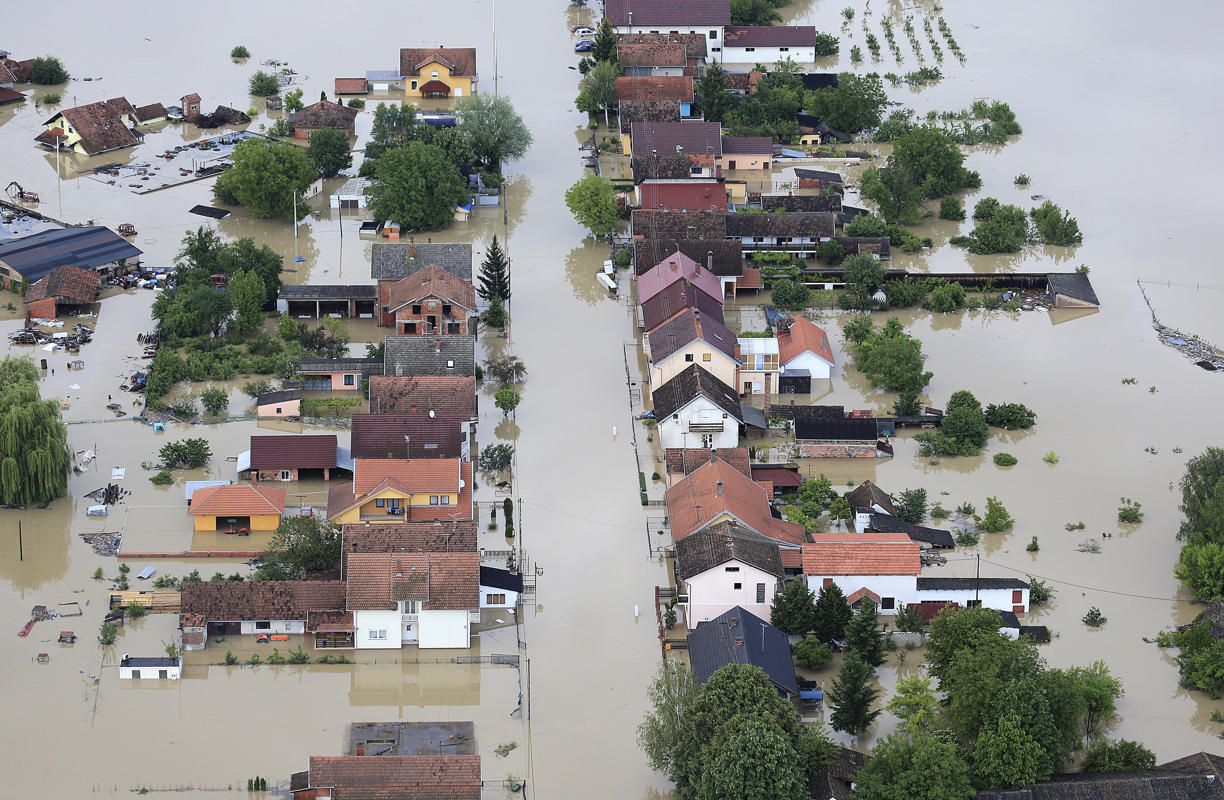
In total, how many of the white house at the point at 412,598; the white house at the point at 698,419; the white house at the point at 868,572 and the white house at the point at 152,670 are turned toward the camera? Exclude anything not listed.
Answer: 4

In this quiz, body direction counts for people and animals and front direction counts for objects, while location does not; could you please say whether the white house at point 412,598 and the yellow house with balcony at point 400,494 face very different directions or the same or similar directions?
same or similar directions

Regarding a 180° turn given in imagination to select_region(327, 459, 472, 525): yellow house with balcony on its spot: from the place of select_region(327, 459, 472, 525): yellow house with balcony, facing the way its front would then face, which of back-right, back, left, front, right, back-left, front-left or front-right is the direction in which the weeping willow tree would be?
left

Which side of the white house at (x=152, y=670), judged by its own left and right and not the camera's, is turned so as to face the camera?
front

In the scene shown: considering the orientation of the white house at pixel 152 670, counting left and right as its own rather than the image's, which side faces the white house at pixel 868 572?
left

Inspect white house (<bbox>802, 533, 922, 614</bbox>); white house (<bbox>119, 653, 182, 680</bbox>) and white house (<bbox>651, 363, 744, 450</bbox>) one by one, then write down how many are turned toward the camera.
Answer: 3

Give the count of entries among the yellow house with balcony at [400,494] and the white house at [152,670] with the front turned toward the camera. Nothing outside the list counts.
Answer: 2

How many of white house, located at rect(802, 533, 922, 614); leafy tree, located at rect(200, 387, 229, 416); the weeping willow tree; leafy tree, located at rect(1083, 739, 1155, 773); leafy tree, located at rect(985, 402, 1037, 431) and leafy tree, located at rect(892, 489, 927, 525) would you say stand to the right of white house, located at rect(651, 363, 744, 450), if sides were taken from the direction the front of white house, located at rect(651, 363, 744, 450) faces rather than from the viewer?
2

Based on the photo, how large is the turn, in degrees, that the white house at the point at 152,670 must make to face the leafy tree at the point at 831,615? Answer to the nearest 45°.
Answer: approximately 90° to its left

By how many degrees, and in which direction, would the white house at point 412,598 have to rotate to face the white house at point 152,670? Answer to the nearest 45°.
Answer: approximately 90° to its right

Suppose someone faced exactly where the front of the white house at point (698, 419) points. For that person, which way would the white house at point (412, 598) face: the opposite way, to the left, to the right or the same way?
the same way

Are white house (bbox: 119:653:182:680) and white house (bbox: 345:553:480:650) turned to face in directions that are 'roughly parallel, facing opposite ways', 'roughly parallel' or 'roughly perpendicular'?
roughly parallel

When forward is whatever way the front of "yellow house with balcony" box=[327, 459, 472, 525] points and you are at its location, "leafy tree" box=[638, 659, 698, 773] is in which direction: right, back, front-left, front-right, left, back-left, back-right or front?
front-left

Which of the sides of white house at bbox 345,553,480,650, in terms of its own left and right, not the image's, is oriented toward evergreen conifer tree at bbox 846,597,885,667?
left

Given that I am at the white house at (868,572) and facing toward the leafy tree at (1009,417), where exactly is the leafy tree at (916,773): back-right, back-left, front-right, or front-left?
back-right

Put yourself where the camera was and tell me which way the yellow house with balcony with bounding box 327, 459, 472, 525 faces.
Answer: facing the viewer
